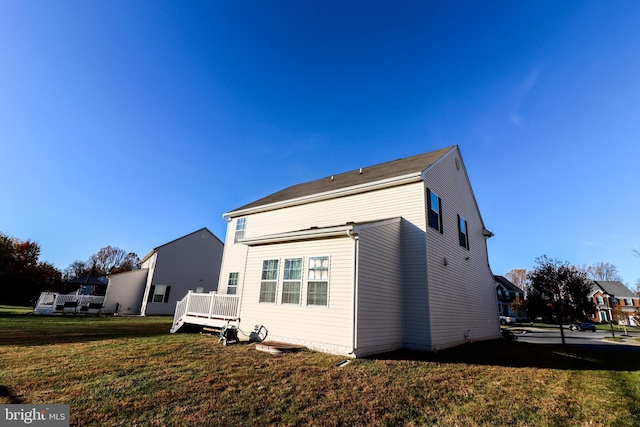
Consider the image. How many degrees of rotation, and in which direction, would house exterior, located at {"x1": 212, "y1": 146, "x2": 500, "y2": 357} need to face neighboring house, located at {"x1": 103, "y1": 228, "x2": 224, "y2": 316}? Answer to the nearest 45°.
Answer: approximately 90° to its left

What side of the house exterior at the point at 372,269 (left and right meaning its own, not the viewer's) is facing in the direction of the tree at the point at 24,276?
left

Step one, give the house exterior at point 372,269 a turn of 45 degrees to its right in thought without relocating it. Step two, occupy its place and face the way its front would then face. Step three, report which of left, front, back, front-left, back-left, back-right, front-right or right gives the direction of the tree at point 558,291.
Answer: front-left

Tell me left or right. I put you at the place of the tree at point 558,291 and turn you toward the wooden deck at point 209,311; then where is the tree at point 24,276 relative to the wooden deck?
right

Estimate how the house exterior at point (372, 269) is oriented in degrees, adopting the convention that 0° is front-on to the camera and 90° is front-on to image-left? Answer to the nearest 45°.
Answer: approximately 225°

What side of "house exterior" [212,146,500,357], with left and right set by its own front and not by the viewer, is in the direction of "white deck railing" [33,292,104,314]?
left
